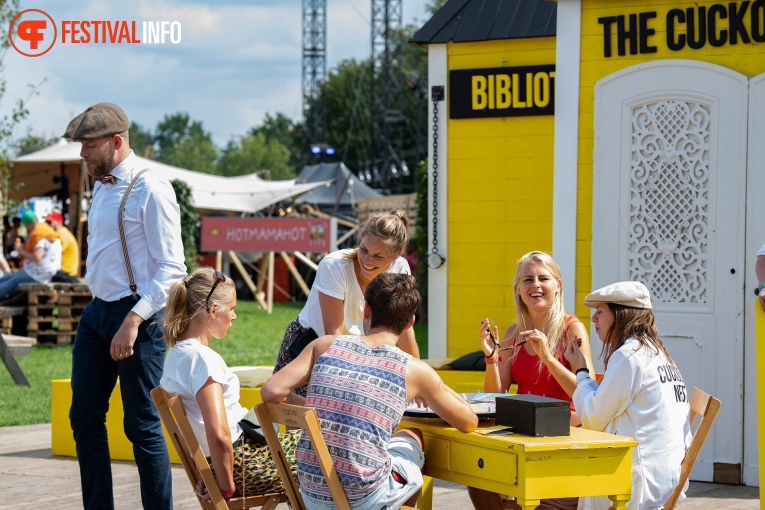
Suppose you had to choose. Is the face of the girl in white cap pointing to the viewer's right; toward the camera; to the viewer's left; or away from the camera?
to the viewer's left

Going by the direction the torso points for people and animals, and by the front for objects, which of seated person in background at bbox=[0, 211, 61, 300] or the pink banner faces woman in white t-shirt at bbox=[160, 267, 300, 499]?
the pink banner

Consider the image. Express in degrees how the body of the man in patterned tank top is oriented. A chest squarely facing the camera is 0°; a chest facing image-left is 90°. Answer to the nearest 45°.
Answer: approximately 180°

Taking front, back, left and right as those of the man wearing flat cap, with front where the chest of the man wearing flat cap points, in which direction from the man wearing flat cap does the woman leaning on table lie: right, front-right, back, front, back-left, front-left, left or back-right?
back-left

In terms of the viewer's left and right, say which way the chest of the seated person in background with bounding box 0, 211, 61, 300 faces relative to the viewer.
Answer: facing to the left of the viewer

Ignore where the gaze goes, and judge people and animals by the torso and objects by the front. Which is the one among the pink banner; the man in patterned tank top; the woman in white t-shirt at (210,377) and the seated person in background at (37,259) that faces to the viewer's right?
the woman in white t-shirt

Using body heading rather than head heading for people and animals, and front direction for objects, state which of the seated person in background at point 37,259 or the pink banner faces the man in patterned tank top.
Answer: the pink banner

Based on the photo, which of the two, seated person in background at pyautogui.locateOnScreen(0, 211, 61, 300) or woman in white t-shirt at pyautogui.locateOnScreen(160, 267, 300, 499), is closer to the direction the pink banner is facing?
the woman in white t-shirt

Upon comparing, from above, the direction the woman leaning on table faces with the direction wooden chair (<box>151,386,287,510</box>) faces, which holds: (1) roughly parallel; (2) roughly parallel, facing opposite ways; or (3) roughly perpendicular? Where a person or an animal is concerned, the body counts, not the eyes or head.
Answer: roughly perpendicular

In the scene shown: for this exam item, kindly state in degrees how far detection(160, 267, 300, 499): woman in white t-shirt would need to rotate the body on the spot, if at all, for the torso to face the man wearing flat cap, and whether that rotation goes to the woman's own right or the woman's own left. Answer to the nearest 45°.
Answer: approximately 135° to the woman's own left

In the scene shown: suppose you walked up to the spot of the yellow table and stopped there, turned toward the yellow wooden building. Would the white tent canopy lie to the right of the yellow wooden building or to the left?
left

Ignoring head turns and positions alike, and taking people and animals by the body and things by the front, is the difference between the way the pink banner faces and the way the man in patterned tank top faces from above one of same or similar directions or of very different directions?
very different directions
